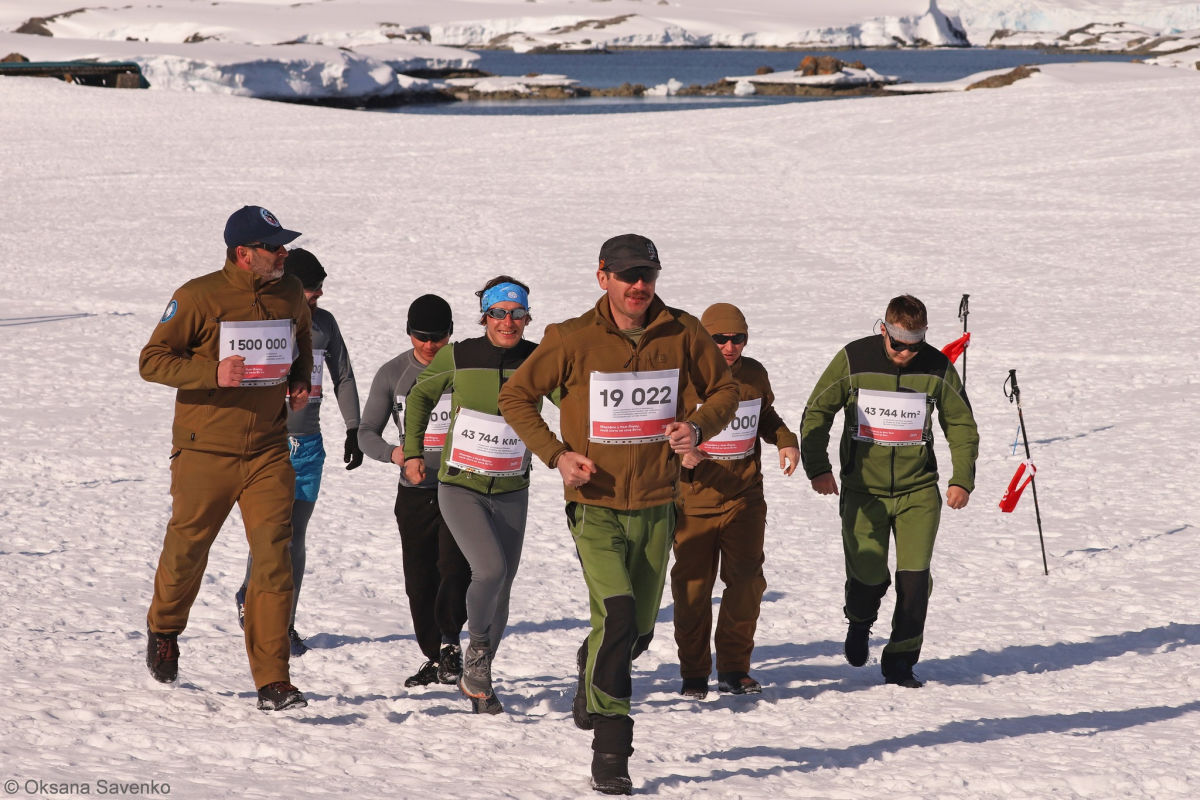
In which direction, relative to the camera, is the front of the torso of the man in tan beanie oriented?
toward the camera

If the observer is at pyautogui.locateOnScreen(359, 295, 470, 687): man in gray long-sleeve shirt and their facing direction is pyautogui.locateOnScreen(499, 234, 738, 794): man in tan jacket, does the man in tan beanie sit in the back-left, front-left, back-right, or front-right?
front-left

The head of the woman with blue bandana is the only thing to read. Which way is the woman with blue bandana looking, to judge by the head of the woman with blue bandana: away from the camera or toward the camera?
toward the camera

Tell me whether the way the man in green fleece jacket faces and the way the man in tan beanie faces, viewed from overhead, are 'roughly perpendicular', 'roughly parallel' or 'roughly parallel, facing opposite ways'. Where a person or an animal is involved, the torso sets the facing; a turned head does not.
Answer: roughly parallel

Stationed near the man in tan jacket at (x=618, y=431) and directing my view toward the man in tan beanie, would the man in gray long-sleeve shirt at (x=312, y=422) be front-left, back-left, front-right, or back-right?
front-left

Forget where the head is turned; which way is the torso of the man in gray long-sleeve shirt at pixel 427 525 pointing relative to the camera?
toward the camera

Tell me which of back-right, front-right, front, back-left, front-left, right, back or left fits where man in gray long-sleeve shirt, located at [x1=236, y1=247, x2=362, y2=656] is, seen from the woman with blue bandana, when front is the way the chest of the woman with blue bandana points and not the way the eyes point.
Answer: back-right

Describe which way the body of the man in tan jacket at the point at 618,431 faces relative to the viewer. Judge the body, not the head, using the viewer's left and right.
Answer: facing the viewer

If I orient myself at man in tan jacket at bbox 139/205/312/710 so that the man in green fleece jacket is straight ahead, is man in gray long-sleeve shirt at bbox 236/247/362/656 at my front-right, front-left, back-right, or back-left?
front-left

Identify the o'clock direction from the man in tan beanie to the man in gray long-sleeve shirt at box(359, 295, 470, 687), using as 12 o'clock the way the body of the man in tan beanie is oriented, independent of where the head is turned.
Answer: The man in gray long-sleeve shirt is roughly at 3 o'clock from the man in tan beanie.

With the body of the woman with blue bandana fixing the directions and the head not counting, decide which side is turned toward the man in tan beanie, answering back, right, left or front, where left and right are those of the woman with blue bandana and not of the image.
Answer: left

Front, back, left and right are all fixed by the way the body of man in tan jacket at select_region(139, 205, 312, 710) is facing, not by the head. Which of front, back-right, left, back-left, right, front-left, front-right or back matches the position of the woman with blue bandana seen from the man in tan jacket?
front-left

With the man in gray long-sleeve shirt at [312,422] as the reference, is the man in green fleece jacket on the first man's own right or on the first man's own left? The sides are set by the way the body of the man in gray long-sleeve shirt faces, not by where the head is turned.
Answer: on the first man's own left
